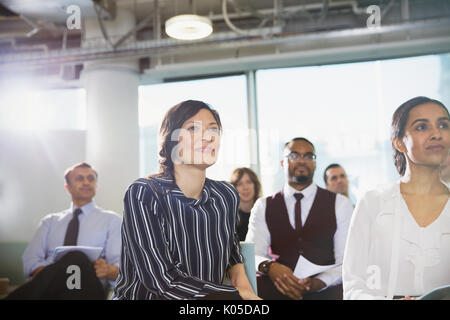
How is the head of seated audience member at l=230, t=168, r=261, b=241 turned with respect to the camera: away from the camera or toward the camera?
toward the camera

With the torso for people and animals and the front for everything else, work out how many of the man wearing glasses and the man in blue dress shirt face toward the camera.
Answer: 2

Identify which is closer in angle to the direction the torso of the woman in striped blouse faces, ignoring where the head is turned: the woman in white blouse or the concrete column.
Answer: the woman in white blouse

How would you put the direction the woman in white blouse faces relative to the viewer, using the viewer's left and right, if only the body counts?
facing the viewer and to the right of the viewer

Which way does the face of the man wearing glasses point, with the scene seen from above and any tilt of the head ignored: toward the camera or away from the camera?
toward the camera

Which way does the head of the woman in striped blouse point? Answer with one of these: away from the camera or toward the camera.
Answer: toward the camera

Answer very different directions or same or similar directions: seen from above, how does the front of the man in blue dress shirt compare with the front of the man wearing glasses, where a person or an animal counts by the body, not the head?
same or similar directions

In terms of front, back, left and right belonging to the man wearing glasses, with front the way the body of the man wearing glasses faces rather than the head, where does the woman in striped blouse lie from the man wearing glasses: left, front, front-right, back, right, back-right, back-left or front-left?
front-right

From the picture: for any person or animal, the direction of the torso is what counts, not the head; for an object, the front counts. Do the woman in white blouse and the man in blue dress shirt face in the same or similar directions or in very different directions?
same or similar directions

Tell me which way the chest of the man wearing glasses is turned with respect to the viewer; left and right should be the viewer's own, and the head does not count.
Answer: facing the viewer
